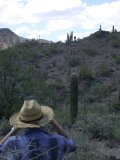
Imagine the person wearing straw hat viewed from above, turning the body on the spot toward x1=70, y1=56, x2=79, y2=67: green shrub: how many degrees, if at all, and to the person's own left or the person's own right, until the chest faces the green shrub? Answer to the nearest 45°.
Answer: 0° — they already face it

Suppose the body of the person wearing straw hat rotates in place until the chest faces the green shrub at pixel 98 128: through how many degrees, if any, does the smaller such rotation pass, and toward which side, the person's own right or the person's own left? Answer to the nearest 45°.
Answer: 0° — they already face it

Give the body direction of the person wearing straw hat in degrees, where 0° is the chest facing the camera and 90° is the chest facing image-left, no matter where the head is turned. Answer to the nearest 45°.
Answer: approximately 180°

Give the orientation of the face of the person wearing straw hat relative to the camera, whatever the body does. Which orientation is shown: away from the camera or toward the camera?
away from the camera

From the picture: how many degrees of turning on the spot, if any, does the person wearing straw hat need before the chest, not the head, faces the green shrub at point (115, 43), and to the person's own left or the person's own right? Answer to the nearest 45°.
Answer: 0° — they already face it
